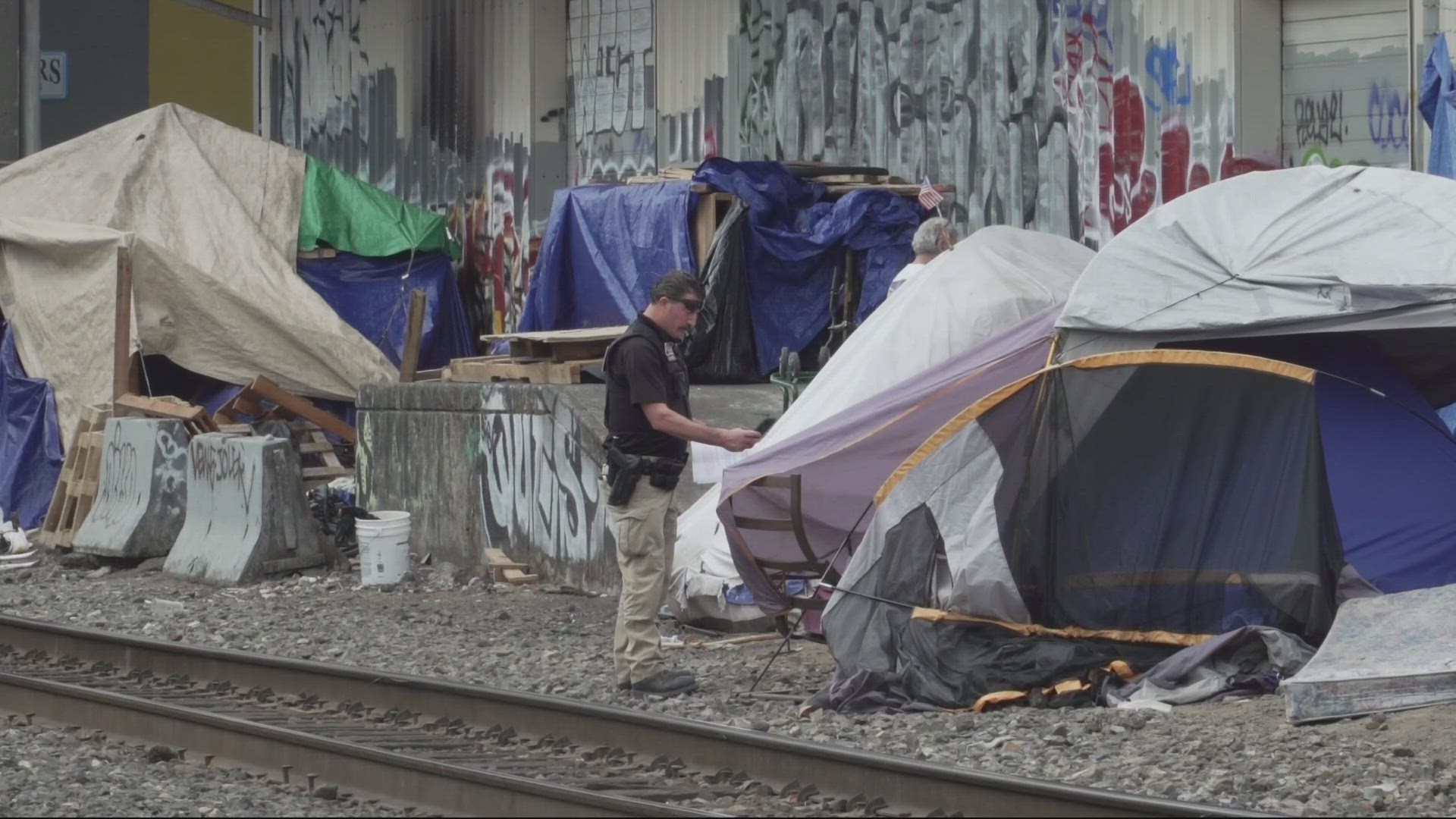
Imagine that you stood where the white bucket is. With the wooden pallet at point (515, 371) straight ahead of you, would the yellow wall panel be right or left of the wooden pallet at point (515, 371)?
left

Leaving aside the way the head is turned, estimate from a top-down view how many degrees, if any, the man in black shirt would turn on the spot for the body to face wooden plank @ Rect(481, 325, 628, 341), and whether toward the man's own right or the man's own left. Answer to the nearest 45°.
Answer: approximately 90° to the man's own left

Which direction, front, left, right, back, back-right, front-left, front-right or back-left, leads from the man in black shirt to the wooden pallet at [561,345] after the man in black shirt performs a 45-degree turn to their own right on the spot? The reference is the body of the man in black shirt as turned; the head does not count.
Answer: back-left

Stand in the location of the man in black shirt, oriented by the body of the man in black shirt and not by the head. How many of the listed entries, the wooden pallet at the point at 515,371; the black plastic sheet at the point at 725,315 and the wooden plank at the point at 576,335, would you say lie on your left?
3

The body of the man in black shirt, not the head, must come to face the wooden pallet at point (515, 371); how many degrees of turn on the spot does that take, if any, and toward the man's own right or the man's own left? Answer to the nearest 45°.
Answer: approximately 90° to the man's own left

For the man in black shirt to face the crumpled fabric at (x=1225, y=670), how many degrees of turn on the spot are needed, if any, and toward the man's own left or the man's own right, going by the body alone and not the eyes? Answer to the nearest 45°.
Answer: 0° — they already face it

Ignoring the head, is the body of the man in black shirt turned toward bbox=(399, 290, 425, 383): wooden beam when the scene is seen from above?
no

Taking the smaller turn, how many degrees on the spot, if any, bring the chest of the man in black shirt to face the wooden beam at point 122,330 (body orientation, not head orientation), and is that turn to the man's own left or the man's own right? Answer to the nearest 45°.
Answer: approximately 135° to the man's own left

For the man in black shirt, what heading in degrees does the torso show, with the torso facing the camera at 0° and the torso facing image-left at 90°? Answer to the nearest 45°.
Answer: approximately 270°

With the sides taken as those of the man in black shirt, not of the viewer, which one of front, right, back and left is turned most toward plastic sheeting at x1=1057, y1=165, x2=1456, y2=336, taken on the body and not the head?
front

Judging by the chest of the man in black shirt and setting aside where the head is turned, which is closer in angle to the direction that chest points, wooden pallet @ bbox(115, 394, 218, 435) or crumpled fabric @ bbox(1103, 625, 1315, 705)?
the crumpled fabric

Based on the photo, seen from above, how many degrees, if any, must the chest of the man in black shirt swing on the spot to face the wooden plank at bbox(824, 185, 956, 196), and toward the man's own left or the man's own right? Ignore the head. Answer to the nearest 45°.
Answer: approximately 90° to the man's own left

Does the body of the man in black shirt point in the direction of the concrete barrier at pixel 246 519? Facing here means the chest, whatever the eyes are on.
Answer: no

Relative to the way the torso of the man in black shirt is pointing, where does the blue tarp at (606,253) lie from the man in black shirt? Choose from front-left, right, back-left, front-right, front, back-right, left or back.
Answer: left

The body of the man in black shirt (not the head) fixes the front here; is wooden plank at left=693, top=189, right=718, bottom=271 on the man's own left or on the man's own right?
on the man's own left

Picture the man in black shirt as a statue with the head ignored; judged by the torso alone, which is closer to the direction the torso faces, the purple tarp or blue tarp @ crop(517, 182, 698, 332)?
the purple tarp

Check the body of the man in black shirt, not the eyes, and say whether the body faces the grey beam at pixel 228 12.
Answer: no

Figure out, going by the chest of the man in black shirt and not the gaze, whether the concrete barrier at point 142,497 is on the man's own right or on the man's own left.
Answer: on the man's own left

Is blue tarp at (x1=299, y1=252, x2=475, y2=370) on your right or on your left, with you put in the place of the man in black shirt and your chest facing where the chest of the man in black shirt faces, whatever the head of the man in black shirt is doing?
on your left

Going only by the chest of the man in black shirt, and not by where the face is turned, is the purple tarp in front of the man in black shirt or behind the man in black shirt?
in front
